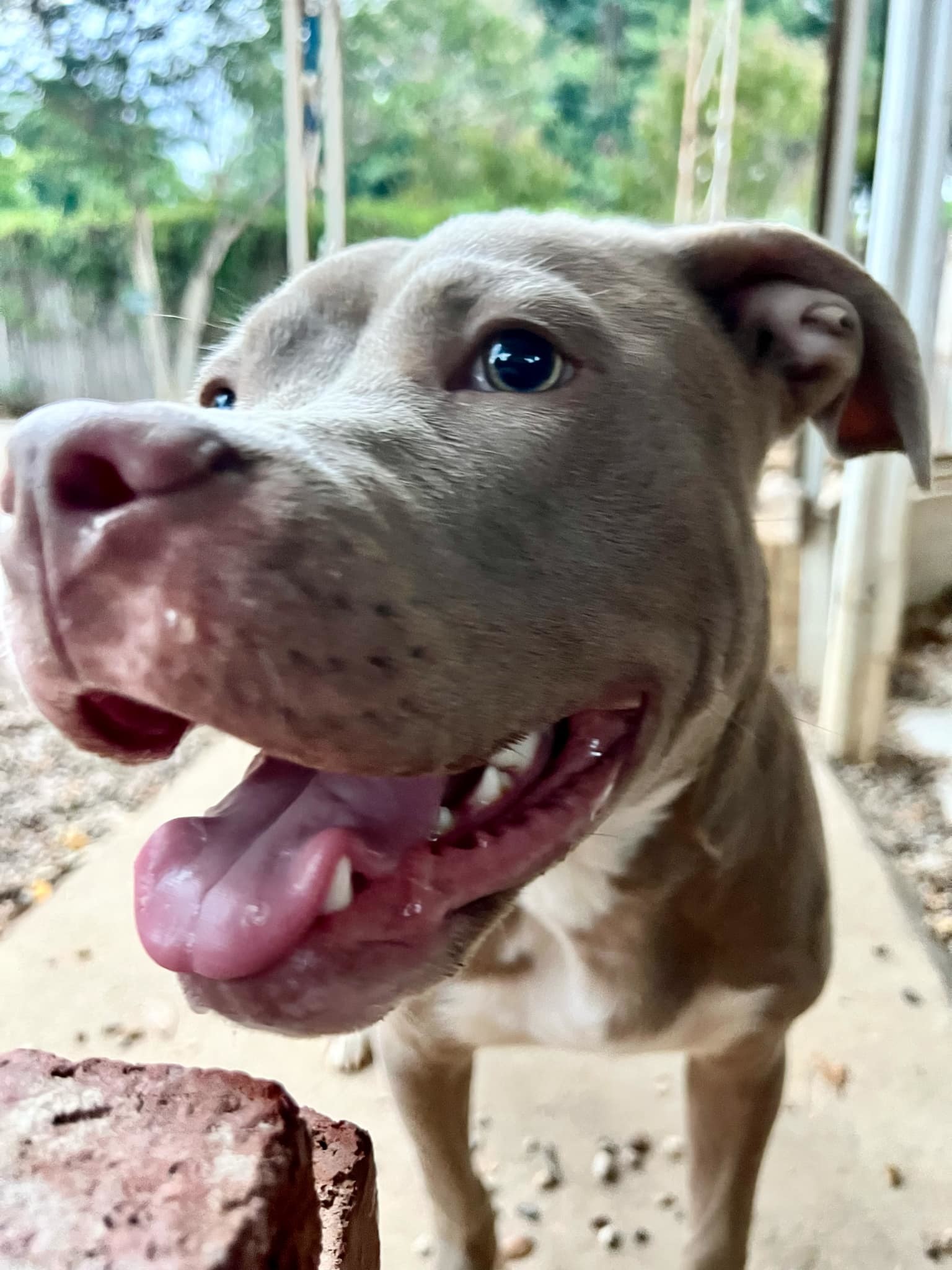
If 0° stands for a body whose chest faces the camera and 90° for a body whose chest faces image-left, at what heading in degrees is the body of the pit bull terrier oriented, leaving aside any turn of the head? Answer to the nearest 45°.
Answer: approximately 45°

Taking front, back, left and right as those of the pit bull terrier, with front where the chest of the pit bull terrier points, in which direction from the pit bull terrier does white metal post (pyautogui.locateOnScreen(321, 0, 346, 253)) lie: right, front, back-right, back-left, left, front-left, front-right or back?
back-right

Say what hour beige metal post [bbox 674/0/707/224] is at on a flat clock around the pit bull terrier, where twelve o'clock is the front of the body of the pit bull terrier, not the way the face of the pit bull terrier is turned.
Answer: The beige metal post is roughly at 5 o'clock from the pit bull terrier.

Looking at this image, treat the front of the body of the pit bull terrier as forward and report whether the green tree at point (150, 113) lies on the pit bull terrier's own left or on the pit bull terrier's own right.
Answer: on the pit bull terrier's own right

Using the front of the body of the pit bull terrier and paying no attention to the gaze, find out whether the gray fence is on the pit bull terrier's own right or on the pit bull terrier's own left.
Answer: on the pit bull terrier's own right

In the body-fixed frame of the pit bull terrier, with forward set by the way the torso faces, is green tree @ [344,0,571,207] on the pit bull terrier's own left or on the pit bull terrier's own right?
on the pit bull terrier's own right

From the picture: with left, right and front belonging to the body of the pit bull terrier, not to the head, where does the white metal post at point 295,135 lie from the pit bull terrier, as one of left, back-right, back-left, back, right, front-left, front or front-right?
back-right
